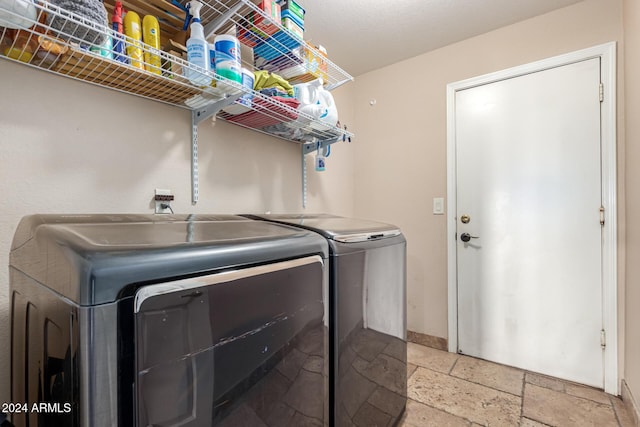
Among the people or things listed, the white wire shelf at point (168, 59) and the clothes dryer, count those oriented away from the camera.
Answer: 0

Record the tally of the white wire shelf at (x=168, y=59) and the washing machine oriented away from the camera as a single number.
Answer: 0

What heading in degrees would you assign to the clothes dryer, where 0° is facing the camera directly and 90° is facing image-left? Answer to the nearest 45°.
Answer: approximately 315°

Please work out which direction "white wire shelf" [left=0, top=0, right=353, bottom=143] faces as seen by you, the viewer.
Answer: facing the viewer and to the right of the viewer
